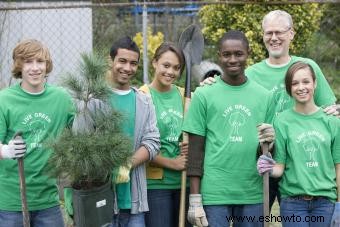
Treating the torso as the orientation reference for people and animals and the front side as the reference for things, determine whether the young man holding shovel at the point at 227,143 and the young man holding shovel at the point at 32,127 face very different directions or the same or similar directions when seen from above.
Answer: same or similar directions

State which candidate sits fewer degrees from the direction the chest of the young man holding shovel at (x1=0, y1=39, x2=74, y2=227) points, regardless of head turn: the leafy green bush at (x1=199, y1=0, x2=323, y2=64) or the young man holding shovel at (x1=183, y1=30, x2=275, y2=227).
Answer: the young man holding shovel

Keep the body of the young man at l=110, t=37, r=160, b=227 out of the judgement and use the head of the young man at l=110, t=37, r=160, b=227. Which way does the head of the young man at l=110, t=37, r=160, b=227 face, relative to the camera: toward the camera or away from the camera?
toward the camera

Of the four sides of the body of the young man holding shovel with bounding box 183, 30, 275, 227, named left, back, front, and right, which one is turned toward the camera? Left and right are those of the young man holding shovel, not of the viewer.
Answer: front

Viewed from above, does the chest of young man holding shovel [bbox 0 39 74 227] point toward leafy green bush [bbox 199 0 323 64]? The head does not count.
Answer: no

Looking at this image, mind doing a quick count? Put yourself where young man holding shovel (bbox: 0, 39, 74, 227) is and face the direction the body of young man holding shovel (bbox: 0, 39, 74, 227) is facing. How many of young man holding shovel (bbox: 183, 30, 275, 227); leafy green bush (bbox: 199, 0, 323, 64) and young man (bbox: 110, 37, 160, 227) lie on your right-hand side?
0

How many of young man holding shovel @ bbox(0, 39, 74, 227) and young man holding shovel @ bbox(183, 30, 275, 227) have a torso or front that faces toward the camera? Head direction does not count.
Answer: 2

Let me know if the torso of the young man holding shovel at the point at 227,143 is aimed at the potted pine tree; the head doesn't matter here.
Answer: no

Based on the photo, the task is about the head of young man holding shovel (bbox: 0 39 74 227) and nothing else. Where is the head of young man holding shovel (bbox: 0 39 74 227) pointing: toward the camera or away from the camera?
toward the camera

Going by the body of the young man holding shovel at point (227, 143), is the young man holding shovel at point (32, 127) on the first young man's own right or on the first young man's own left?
on the first young man's own right

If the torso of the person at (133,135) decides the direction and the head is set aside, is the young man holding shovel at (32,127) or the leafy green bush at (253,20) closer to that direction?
the young man holding shovel

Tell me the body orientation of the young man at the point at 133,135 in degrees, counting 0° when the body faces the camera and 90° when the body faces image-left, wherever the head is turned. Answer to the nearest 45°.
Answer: approximately 45°

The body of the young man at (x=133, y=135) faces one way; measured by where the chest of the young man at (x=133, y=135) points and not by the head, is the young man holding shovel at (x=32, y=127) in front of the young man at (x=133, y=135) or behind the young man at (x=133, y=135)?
in front

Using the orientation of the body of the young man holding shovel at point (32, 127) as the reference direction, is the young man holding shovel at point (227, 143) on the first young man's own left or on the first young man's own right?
on the first young man's own left

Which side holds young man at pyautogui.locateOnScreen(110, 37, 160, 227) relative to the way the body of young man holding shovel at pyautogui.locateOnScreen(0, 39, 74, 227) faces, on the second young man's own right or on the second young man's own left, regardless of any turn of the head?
on the second young man's own left

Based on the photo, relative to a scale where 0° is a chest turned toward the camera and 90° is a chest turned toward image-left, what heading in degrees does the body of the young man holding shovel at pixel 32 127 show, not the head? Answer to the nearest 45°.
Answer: approximately 0°

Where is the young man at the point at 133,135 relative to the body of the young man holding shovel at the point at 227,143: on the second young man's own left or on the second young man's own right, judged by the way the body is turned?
on the second young man's own right

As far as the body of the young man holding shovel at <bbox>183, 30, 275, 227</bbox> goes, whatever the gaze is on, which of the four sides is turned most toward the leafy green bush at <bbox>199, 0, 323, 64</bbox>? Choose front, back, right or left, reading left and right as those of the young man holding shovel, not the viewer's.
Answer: back
